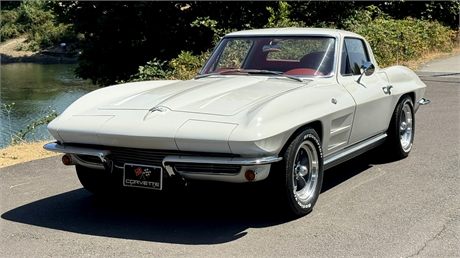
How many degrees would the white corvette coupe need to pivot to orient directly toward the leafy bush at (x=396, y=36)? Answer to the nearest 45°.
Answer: approximately 135° to its right

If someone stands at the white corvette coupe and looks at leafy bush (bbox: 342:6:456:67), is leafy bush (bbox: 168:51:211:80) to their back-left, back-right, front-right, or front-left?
front-left

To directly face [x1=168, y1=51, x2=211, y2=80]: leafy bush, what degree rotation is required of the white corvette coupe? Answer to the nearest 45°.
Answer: approximately 135° to its right

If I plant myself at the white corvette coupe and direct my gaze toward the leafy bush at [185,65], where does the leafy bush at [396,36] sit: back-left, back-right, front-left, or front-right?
front-right

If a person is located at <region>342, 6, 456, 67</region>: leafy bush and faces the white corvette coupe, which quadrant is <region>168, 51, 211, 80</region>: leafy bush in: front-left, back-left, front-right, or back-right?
front-right

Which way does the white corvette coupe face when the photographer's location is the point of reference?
facing the viewer and to the left of the viewer
